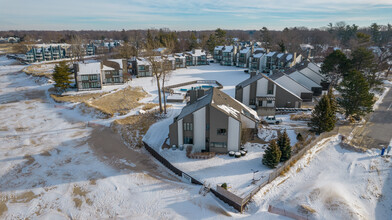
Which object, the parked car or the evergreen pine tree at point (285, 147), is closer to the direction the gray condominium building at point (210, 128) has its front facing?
the evergreen pine tree

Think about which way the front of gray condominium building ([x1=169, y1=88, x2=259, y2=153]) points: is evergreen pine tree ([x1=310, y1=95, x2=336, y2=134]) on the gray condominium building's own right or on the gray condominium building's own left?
on the gray condominium building's own left

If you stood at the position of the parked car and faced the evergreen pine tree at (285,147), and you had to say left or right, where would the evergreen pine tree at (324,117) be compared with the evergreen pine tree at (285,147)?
left

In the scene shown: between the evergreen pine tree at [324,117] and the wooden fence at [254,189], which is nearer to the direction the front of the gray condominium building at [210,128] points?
the wooden fence

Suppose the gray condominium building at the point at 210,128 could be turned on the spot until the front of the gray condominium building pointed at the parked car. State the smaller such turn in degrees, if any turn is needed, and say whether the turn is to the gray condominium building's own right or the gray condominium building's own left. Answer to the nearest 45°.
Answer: approximately 135° to the gray condominium building's own left

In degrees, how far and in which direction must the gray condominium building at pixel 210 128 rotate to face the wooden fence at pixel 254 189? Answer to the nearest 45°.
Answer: approximately 45° to its left

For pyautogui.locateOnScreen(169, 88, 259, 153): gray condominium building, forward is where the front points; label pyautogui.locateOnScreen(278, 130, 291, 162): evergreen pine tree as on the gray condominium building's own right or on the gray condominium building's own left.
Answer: on the gray condominium building's own left

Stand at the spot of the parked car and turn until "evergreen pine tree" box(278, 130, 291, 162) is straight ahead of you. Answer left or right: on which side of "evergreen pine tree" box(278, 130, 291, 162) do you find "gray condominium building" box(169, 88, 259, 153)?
right

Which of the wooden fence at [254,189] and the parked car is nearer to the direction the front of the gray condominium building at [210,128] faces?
the wooden fence

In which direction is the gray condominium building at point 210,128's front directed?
toward the camera

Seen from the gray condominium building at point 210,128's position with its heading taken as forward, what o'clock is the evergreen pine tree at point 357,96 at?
The evergreen pine tree is roughly at 8 o'clock from the gray condominium building.
